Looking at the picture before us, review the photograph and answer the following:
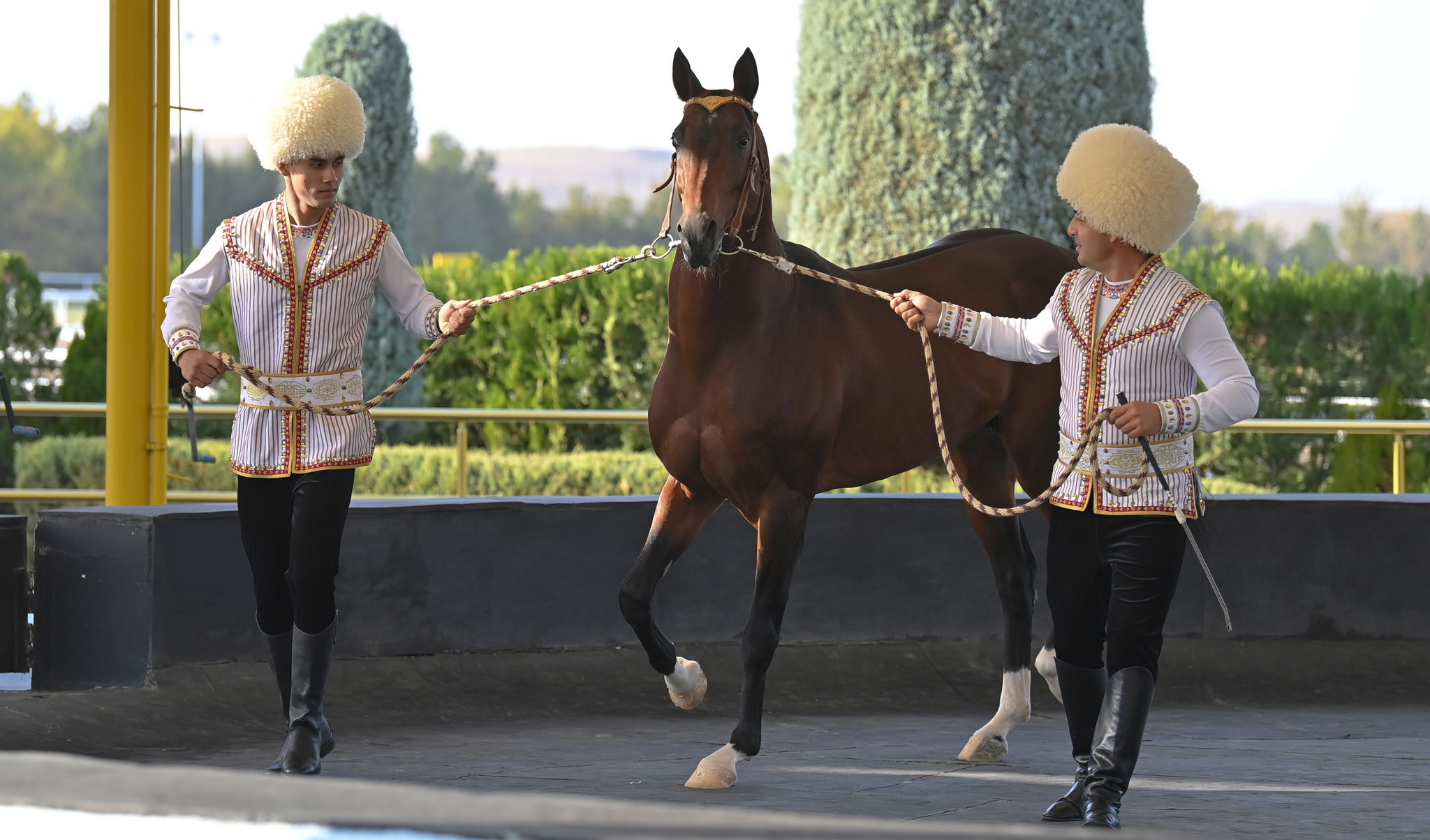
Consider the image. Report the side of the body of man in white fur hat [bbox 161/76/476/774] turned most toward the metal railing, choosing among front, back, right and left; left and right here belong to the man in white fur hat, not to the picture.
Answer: back

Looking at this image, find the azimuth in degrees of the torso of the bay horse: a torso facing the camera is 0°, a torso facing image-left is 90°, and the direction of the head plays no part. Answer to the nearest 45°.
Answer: approximately 45°

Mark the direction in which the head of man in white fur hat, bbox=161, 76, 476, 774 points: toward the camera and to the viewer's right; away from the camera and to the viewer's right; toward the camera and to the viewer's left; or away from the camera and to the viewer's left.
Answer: toward the camera and to the viewer's right

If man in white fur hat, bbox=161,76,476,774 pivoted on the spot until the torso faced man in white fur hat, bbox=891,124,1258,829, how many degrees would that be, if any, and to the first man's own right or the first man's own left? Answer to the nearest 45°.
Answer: approximately 45° to the first man's own left

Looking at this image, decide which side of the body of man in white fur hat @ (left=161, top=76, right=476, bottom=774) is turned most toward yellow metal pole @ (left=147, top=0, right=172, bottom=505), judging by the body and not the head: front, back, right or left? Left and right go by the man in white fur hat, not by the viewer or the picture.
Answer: back

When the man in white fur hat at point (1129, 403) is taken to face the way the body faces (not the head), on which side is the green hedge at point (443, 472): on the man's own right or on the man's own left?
on the man's own right

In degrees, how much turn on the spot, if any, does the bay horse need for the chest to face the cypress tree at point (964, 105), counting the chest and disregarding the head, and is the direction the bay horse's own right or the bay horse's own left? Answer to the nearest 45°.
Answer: approximately 135° to the bay horse's own right

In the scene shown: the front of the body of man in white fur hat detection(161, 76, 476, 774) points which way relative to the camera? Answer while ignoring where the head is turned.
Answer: toward the camera

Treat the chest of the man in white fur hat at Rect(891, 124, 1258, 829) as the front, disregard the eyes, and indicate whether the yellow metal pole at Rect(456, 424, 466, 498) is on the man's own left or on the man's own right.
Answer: on the man's own right

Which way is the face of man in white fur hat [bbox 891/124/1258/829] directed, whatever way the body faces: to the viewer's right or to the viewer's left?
to the viewer's left

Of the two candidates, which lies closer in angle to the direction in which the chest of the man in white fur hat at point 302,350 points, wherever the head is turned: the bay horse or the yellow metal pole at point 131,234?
the bay horse
